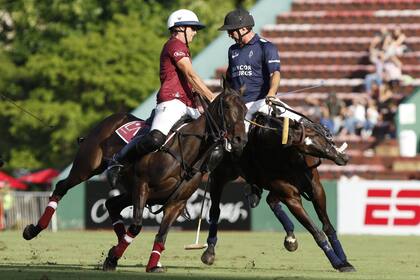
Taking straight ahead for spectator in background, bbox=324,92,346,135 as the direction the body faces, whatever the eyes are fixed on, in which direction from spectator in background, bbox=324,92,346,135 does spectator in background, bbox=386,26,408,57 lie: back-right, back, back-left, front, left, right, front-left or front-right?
back

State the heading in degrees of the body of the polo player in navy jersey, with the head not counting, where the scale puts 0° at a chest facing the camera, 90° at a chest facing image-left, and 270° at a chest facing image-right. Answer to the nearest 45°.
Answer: approximately 45°

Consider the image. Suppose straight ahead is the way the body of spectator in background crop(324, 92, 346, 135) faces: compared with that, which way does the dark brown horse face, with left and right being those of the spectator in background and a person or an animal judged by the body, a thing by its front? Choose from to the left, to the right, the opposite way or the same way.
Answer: to the left

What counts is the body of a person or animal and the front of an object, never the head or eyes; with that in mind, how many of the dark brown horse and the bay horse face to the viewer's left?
0

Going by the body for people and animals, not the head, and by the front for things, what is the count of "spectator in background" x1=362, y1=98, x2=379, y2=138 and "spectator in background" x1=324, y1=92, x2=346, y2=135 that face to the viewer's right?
0

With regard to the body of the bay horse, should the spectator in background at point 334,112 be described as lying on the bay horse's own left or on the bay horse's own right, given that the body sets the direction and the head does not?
on the bay horse's own left

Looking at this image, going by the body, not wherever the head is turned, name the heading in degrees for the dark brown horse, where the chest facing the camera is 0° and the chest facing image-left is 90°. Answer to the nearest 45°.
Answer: approximately 315°

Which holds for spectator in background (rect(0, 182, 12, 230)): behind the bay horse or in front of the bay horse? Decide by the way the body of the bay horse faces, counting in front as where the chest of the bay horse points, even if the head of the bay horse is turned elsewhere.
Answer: behind

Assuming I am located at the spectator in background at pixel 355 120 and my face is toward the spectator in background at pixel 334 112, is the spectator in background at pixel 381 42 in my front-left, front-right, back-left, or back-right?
back-right
